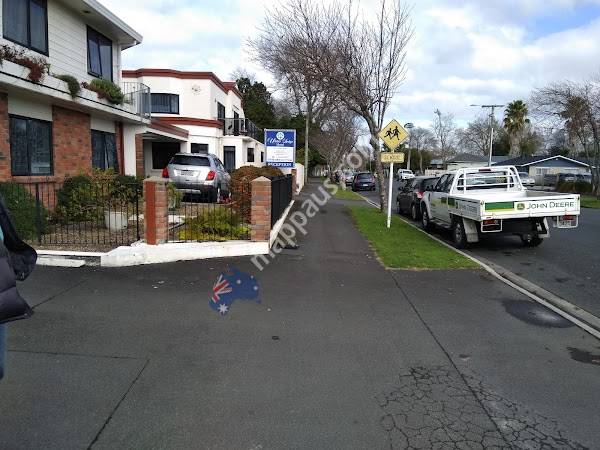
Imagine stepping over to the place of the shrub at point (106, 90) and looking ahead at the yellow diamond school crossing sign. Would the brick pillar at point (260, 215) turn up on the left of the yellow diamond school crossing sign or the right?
right

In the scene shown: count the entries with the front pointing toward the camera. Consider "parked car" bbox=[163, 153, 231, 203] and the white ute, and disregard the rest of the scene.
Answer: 0

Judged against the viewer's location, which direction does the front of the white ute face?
facing away from the viewer and to the left of the viewer

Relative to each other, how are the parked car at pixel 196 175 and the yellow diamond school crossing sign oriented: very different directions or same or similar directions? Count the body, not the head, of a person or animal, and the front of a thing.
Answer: very different directions

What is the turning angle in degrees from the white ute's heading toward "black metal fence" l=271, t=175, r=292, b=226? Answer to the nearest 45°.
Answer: approximately 45° to its left

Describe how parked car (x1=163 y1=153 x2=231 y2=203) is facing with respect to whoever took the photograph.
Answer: facing away from the viewer and to the right of the viewer

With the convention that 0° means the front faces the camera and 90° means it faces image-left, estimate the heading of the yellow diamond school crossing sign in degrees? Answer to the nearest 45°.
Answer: approximately 0°

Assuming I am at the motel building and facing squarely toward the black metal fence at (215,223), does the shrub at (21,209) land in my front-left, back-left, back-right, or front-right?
front-right

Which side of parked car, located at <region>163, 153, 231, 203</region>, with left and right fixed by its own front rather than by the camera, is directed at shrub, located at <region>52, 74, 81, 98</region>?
back

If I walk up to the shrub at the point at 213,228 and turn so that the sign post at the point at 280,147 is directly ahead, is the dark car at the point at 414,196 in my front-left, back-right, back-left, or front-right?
front-right

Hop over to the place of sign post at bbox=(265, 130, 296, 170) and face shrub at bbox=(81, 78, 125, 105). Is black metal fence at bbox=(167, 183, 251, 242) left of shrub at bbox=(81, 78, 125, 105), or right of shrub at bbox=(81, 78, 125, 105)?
left

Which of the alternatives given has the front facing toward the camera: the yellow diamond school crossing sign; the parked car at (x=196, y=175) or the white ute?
the yellow diamond school crossing sign

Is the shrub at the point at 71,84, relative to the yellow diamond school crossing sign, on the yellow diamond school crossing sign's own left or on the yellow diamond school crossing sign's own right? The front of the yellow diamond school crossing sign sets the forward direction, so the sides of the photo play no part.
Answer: on the yellow diamond school crossing sign's own right

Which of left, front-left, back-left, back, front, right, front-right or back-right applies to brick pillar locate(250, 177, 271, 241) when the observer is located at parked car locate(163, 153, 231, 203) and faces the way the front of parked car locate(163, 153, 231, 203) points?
back-right
